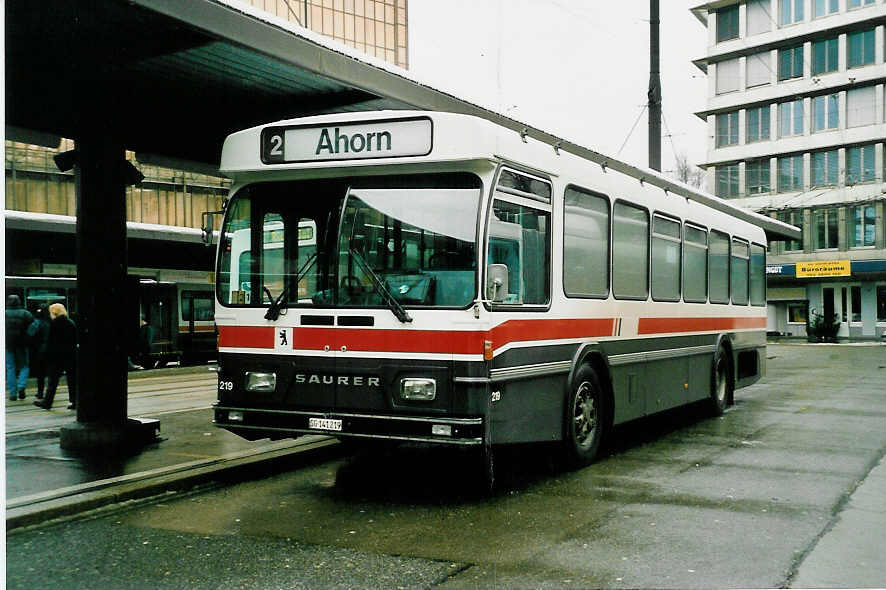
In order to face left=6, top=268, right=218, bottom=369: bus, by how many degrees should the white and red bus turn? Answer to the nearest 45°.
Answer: approximately 90° to its right

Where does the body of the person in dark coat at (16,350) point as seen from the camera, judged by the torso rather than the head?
away from the camera

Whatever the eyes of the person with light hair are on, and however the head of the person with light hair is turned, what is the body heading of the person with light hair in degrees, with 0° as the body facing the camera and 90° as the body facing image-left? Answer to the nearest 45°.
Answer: approximately 90°

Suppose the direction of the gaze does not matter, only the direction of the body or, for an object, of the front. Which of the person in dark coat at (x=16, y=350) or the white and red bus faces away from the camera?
the person in dark coat

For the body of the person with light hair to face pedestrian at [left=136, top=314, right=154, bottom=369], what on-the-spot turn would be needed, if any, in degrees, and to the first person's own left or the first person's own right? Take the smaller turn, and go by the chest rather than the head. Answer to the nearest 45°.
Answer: approximately 90° to the first person's own right

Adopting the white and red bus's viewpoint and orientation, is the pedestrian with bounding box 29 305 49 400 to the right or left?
on its right

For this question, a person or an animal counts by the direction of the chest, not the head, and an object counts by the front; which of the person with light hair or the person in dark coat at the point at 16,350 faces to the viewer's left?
the person with light hair

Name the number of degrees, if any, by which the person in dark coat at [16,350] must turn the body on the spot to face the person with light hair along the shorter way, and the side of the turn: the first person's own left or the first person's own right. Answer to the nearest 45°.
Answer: approximately 135° to the first person's own right
